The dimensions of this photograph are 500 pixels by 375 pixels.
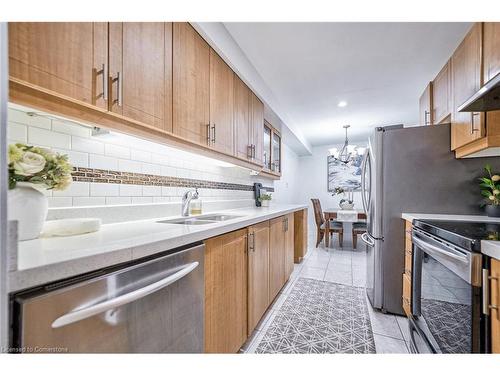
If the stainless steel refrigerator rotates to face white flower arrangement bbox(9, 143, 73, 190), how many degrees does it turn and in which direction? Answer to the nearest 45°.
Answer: approximately 90° to its left

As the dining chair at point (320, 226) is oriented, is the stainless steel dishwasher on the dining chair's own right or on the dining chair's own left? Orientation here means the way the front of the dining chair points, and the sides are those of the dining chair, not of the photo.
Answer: on the dining chair's own right

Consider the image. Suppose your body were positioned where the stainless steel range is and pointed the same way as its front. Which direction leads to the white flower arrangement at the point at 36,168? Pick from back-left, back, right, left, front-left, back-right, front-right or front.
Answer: front

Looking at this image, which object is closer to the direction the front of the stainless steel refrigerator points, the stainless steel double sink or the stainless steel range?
the stainless steel double sink

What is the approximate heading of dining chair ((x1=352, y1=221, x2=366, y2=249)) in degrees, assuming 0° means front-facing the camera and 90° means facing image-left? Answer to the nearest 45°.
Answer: approximately 90°

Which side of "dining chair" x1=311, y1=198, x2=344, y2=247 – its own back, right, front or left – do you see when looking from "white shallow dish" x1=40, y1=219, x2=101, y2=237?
right

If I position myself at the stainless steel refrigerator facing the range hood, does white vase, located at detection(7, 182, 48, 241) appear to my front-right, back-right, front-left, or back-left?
front-right

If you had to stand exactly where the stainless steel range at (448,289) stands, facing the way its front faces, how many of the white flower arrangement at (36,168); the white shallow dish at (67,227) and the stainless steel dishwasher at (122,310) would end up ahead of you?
3

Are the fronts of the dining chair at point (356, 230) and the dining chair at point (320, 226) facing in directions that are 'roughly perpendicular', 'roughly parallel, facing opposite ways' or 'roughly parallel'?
roughly parallel, facing opposite ways

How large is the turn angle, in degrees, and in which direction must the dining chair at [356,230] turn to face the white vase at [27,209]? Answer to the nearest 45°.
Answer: approximately 90° to its left

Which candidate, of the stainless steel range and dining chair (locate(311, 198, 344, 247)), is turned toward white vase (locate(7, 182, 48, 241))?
the stainless steel range

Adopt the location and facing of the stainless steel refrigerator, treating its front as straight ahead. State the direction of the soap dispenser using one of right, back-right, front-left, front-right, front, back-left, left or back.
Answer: front-left

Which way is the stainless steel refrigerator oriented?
to the viewer's left

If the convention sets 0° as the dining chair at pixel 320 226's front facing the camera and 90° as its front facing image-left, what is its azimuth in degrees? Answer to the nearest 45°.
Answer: approximately 270°
